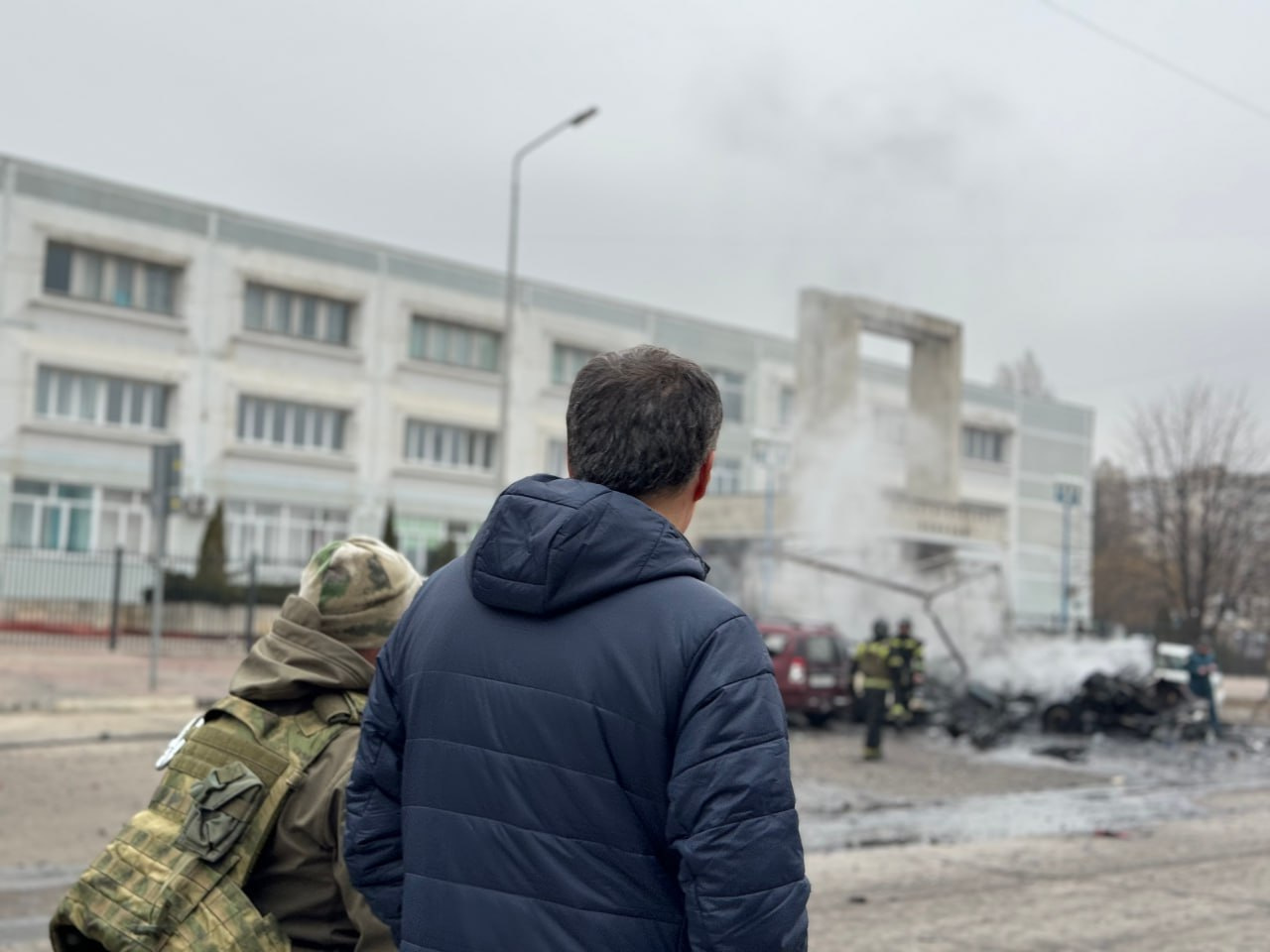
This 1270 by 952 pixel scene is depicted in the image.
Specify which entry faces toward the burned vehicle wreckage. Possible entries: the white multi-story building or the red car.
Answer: the white multi-story building

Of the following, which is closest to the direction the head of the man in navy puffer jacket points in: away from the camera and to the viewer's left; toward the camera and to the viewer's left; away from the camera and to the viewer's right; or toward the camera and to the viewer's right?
away from the camera and to the viewer's right

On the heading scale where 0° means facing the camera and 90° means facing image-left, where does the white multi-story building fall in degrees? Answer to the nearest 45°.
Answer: approximately 315°

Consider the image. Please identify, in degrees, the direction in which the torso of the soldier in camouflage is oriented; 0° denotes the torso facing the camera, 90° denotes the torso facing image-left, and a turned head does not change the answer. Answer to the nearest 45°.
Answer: approximately 225°

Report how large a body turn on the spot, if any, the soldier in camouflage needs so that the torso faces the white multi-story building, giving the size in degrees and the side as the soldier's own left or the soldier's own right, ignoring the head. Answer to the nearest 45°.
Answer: approximately 45° to the soldier's own left

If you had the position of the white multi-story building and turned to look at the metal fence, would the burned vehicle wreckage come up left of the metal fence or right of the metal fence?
left

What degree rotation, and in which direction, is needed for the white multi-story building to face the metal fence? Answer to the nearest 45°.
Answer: approximately 45° to its right

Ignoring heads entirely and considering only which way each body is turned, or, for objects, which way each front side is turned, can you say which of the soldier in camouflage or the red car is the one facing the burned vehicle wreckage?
the soldier in camouflage

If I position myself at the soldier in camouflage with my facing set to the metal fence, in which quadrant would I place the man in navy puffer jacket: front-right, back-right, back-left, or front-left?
back-right

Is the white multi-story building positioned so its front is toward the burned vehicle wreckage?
yes
